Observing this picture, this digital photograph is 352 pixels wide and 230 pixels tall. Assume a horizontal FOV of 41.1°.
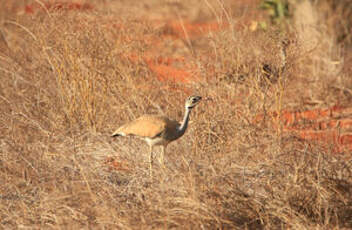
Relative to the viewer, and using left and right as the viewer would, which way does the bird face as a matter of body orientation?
facing to the right of the viewer
